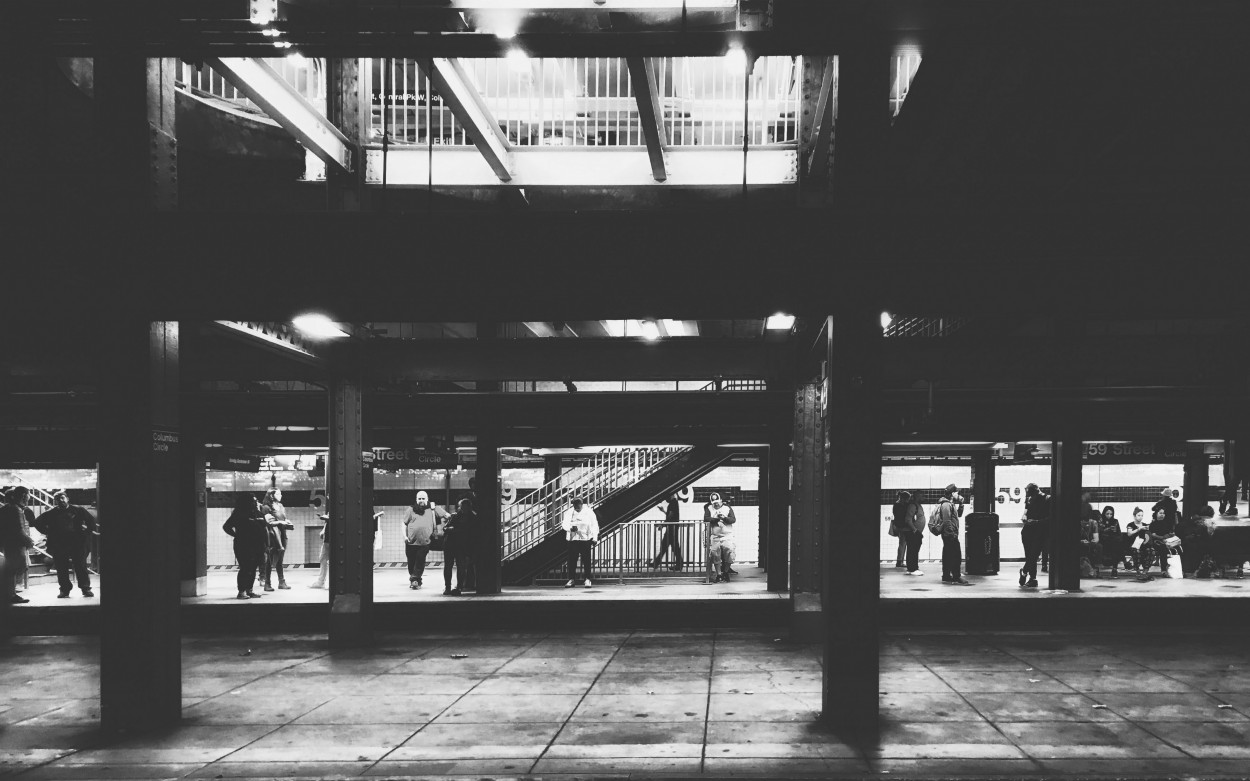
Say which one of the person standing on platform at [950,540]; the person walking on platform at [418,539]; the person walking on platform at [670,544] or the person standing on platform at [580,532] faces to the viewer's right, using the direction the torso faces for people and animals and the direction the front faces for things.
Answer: the person standing on platform at [950,540]

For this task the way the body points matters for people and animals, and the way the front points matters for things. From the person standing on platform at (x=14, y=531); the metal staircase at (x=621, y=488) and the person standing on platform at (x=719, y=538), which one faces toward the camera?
the person standing on platform at (x=719, y=538)

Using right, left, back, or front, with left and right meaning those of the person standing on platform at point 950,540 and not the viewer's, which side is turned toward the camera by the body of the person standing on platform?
right

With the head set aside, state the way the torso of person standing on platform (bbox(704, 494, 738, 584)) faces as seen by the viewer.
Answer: toward the camera

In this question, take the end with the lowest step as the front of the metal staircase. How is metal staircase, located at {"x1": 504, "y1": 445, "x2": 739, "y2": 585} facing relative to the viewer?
to the viewer's left

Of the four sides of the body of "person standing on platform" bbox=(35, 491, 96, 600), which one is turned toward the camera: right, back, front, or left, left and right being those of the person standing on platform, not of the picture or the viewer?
front

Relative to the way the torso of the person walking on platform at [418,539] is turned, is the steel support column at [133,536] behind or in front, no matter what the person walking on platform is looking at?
in front
